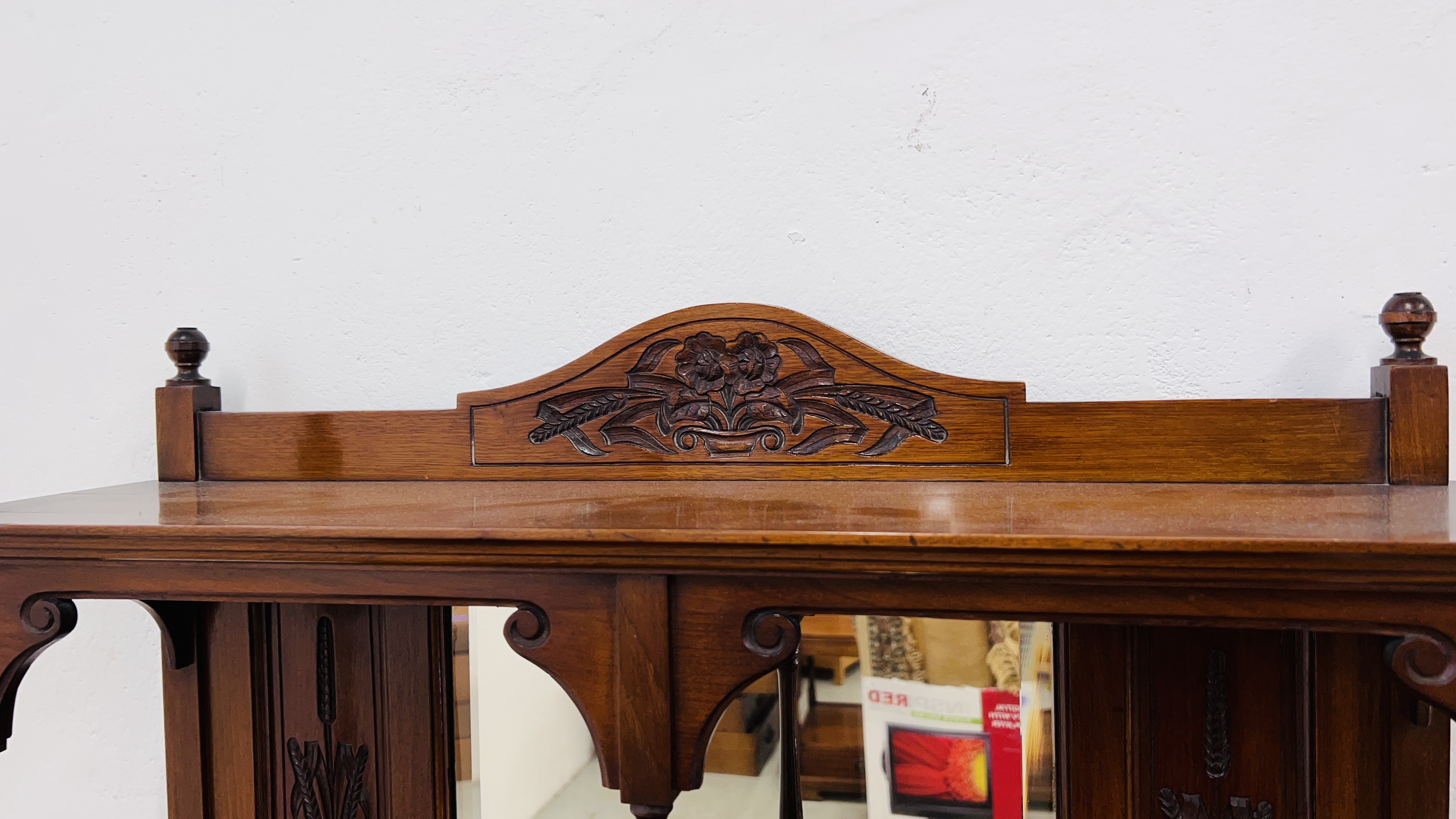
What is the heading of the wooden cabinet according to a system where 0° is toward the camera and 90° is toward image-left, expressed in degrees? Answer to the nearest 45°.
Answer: approximately 0°
